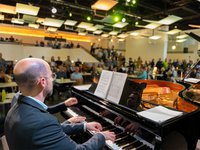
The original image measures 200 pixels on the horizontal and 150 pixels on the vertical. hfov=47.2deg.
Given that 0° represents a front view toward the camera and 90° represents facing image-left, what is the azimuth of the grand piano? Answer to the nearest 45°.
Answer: approximately 45°

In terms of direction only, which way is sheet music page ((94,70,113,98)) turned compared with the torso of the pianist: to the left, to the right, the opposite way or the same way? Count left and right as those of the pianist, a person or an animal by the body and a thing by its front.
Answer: the opposite way

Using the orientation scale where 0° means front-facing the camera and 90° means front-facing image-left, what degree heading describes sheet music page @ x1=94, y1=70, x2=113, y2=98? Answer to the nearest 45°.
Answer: approximately 45°

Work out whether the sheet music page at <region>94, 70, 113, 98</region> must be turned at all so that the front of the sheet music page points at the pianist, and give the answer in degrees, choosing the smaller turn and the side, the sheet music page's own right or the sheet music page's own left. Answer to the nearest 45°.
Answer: approximately 45° to the sheet music page's own left

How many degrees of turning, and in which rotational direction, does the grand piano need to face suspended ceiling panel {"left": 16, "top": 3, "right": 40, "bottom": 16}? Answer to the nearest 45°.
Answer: approximately 90° to its right

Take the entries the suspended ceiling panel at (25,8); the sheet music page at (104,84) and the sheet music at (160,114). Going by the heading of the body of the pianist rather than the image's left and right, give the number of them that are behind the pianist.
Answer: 0

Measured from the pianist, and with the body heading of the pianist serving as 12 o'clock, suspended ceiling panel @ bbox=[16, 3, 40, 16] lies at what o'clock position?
The suspended ceiling panel is roughly at 10 o'clock from the pianist.

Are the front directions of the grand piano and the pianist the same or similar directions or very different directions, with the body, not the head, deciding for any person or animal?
very different directions

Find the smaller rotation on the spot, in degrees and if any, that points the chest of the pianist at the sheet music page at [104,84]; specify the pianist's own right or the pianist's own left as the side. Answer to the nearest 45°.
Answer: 0° — they already face it

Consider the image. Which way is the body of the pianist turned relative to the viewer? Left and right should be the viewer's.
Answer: facing away from the viewer and to the right of the viewer

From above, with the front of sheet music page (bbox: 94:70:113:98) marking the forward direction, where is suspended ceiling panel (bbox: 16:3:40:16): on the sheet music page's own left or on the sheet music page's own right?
on the sheet music page's own right

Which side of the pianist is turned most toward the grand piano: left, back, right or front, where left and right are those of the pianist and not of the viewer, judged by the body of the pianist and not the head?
front
